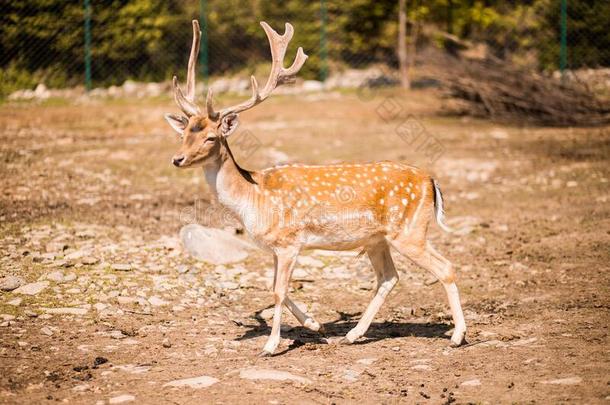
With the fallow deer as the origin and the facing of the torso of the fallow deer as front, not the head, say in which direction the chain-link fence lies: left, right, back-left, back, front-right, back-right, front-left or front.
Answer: right

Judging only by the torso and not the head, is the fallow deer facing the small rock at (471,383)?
no

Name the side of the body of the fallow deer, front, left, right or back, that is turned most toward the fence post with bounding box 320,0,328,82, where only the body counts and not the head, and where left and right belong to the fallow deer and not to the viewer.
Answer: right

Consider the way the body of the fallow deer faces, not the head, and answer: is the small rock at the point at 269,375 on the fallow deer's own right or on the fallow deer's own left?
on the fallow deer's own left

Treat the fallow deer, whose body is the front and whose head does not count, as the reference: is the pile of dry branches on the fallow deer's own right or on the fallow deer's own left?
on the fallow deer's own right

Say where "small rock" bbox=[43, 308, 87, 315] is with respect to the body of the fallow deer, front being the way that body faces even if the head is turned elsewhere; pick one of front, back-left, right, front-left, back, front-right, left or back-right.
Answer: front

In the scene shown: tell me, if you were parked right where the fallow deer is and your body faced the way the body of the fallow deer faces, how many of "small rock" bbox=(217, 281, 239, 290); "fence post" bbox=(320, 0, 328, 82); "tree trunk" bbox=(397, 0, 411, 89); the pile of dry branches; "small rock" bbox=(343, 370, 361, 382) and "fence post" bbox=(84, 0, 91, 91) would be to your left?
1

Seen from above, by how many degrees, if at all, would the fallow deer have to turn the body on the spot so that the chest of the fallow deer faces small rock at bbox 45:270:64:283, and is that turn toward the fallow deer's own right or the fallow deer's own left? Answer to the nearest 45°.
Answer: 0° — it already faces it

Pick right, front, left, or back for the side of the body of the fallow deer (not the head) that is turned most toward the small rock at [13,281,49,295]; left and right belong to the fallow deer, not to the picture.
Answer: front

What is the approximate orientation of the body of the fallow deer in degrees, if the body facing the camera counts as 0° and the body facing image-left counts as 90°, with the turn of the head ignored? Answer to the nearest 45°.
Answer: approximately 90°

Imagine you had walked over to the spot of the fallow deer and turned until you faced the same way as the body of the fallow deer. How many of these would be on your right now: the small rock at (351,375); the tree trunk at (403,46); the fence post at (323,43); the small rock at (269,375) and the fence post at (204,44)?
3

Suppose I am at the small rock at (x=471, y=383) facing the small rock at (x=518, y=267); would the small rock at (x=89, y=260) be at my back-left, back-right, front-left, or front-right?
front-left

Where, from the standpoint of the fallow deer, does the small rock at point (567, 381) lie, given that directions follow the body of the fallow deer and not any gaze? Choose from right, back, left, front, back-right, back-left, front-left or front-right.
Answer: back-left

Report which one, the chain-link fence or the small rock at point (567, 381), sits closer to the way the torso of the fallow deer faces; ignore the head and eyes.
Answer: the chain-link fence

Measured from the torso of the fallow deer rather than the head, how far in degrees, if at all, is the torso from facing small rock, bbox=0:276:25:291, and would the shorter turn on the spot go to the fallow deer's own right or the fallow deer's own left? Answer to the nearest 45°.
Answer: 0° — it already faces it

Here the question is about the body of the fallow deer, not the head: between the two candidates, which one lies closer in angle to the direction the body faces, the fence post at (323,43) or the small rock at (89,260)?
the small rock

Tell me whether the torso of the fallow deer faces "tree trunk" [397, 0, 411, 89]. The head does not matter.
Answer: no
